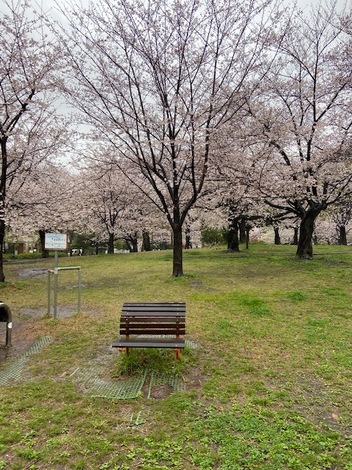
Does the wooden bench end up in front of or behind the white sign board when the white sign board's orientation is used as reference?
in front

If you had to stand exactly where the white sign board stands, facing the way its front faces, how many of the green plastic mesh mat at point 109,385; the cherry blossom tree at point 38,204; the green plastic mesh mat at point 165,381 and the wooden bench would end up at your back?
1

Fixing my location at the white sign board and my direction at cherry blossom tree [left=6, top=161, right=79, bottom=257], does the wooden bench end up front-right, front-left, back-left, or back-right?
back-right

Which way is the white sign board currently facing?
toward the camera

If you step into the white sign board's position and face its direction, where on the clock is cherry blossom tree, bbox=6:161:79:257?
The cherry blossom tree is roughly at 6 o'clock from the white sign board.

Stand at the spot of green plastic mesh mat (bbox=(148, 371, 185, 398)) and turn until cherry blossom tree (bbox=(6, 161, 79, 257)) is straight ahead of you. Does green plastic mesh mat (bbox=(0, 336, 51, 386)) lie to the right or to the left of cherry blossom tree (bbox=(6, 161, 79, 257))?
left

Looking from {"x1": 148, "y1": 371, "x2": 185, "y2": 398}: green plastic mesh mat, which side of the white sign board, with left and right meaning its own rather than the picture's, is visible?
front
